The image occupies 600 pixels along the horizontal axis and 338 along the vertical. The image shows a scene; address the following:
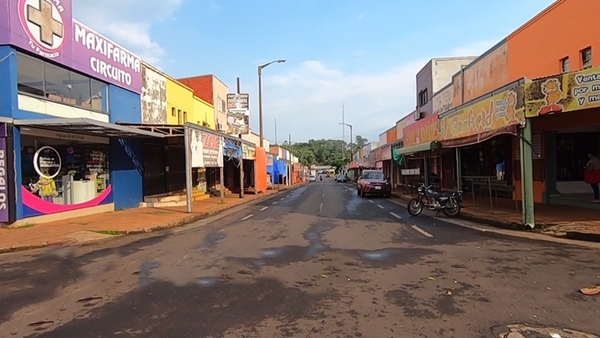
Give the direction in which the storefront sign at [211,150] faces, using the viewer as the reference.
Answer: facing the viewer and to the right of the viewer

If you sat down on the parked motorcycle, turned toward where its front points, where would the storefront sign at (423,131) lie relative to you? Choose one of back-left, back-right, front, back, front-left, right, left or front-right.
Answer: right

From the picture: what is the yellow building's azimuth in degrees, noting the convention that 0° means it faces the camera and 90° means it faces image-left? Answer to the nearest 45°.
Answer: approximately 315°

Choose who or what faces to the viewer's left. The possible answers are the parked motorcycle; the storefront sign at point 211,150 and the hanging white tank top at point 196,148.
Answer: the parked motorcycle

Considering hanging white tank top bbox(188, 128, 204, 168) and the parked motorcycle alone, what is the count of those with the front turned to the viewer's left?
1

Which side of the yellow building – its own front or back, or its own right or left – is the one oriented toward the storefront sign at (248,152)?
left

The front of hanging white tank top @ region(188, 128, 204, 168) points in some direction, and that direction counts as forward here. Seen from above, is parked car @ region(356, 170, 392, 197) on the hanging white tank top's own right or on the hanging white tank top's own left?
on the hanging white tank top's own left

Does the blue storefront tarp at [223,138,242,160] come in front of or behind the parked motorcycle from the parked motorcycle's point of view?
in front

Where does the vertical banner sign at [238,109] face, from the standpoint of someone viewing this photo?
facing the viewer

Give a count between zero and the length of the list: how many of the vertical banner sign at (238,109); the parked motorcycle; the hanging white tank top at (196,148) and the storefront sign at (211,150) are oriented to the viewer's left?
1

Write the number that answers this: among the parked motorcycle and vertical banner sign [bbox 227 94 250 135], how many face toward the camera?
1

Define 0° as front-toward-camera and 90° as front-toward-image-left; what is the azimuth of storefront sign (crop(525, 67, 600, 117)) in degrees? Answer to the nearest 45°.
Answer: approximately 45°

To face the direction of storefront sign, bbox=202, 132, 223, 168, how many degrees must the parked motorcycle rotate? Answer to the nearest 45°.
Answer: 0° — it already faces it

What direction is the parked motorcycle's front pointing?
to the viewer's left
